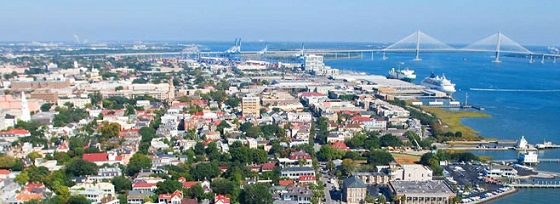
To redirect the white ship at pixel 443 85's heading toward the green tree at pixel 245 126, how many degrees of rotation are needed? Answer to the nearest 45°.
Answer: approximately 90° to its right

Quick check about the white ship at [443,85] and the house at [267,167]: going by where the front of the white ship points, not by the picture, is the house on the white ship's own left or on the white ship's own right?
on the white ship's own right

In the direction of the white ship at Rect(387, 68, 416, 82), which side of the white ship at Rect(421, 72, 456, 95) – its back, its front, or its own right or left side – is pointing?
back

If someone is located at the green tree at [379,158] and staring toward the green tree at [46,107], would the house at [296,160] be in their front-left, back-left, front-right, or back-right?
front-left

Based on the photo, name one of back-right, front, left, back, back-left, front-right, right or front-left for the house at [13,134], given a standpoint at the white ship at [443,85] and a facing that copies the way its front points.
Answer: right

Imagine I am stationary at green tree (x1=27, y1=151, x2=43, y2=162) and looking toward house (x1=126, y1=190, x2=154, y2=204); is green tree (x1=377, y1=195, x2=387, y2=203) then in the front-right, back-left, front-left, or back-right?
front-left

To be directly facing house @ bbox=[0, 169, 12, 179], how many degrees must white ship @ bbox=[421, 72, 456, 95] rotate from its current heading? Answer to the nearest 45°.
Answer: approximately 90° to its right

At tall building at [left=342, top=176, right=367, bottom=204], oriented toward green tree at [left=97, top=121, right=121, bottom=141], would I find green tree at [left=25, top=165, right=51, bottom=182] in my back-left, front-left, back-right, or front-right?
front-left

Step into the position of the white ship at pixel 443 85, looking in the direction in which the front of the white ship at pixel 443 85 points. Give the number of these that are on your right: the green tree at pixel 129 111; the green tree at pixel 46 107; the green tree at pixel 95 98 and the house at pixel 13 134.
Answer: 4

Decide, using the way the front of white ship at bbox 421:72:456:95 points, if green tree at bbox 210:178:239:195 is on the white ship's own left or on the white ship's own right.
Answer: on the white ship's own right

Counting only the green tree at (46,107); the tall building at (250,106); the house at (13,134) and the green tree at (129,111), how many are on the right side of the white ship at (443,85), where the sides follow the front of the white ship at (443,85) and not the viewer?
4

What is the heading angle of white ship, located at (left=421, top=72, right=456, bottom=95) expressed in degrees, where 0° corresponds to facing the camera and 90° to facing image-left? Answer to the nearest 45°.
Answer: approximately 315°

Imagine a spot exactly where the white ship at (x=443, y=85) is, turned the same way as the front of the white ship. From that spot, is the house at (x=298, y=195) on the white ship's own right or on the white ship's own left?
on the white ship's own right

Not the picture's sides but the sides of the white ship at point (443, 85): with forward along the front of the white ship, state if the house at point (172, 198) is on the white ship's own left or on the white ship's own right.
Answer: on the white ship's own right
